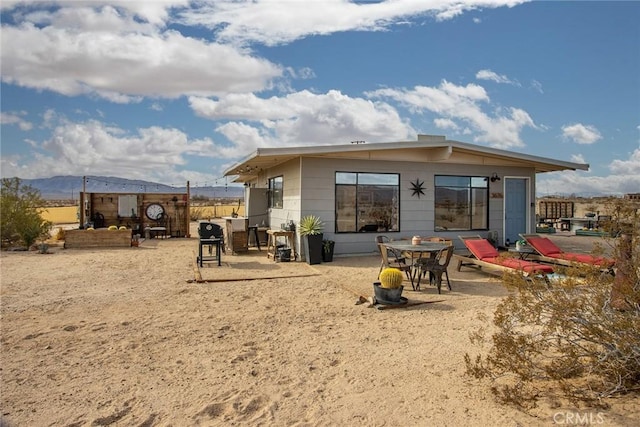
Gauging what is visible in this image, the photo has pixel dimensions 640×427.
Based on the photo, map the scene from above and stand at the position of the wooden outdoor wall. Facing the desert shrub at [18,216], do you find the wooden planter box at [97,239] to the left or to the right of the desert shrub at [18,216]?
left

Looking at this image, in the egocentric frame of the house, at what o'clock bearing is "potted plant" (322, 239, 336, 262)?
The potted plant is roughly at 1 o'clock from the house.

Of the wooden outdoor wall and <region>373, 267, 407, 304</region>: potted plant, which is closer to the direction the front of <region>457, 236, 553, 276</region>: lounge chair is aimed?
the potted plant

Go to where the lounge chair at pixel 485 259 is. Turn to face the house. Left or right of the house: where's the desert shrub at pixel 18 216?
left

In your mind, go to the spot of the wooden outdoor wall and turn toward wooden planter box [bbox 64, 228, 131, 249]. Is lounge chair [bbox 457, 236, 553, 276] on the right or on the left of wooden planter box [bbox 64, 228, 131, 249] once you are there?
left

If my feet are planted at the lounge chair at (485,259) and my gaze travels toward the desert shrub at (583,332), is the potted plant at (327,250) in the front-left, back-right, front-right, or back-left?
back-right

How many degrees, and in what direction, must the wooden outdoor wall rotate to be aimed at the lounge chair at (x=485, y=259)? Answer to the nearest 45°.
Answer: approximately 45° to its left

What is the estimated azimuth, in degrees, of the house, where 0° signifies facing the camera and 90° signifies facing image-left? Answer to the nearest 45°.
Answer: approximately 315°

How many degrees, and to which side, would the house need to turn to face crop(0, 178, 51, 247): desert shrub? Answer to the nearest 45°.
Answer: approximately 135° to its right
